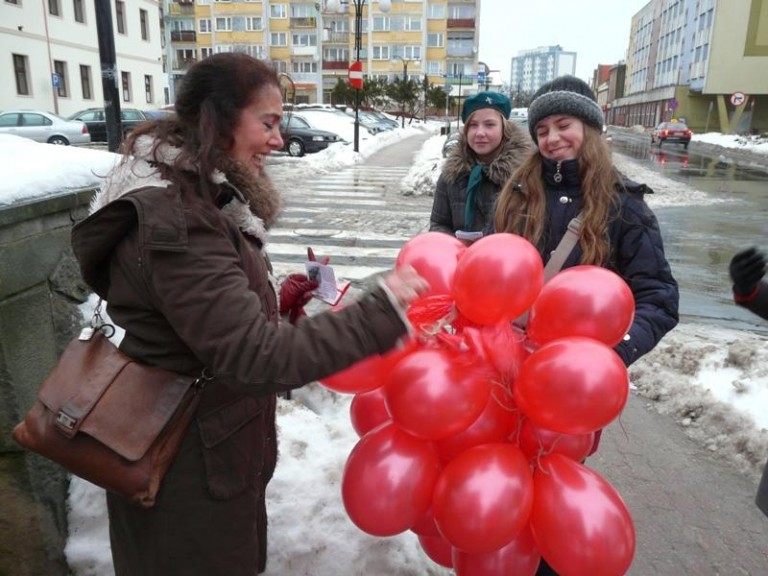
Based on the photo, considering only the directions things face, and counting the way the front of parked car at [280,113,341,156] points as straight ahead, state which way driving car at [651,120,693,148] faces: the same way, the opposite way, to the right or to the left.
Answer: to the left
